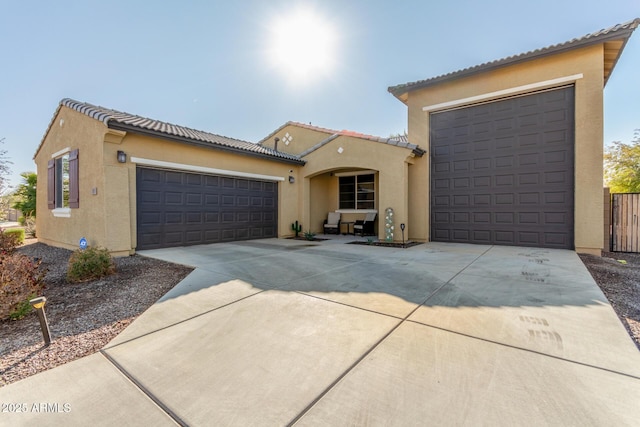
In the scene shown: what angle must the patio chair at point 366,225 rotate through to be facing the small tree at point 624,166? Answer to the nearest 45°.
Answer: approximately 135° to its left

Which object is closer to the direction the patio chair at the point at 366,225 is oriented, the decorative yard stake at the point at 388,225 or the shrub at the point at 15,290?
the shrub

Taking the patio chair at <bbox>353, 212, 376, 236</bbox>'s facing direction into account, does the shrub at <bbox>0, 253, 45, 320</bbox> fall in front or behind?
in front

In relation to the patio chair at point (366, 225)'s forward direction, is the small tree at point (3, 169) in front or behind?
in front

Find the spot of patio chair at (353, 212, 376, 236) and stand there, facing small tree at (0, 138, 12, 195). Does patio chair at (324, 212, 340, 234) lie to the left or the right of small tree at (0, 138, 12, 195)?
right

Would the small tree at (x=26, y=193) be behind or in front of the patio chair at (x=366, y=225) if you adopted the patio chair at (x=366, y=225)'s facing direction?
in front

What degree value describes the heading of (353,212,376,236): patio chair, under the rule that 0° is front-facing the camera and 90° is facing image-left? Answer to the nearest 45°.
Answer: approximately 45°

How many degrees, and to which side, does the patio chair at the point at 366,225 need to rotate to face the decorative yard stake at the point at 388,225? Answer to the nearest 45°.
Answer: approximately 45° to its left
